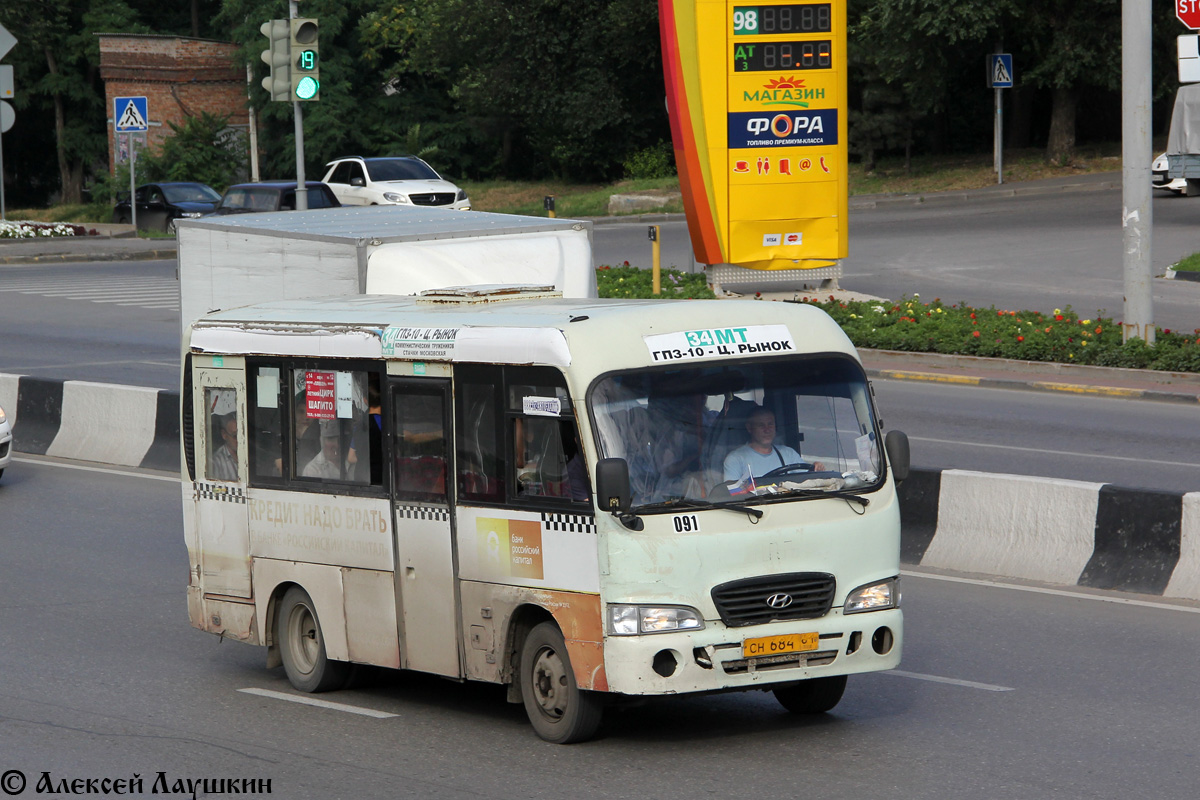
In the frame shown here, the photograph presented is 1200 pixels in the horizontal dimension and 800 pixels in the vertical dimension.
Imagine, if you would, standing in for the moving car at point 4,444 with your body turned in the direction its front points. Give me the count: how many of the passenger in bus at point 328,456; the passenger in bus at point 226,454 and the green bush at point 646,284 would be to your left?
1

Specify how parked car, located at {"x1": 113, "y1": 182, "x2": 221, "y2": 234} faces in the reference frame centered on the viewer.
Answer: facing the viewer and to the right of the viewer

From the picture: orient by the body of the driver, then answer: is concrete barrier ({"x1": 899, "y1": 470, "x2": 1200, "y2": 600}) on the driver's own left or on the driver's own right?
on the driver's own left

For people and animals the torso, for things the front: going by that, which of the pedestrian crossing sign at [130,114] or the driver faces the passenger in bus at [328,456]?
the pedestrian crossing sign

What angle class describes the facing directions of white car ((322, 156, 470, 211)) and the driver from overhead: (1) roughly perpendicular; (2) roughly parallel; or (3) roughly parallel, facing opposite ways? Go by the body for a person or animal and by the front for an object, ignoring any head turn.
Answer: roughly parallel

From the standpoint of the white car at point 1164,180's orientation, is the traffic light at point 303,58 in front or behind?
in front

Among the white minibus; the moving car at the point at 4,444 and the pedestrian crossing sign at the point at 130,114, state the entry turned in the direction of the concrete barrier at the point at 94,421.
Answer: the pedestrian crossing sign

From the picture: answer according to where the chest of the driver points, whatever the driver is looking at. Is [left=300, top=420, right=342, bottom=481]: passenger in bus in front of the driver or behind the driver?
behind

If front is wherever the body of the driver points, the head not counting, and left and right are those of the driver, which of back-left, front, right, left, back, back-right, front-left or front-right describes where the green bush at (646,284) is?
back-left

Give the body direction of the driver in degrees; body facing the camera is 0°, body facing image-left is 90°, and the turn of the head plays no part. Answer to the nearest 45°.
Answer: approximately 315°

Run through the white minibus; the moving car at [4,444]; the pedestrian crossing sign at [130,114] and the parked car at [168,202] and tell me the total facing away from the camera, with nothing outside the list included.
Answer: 0

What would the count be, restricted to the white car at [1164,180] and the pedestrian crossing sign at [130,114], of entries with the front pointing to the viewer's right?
0

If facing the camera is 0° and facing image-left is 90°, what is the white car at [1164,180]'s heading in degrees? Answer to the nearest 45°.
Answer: approximately 45°

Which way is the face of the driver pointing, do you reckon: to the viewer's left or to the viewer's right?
to the viewer's right
